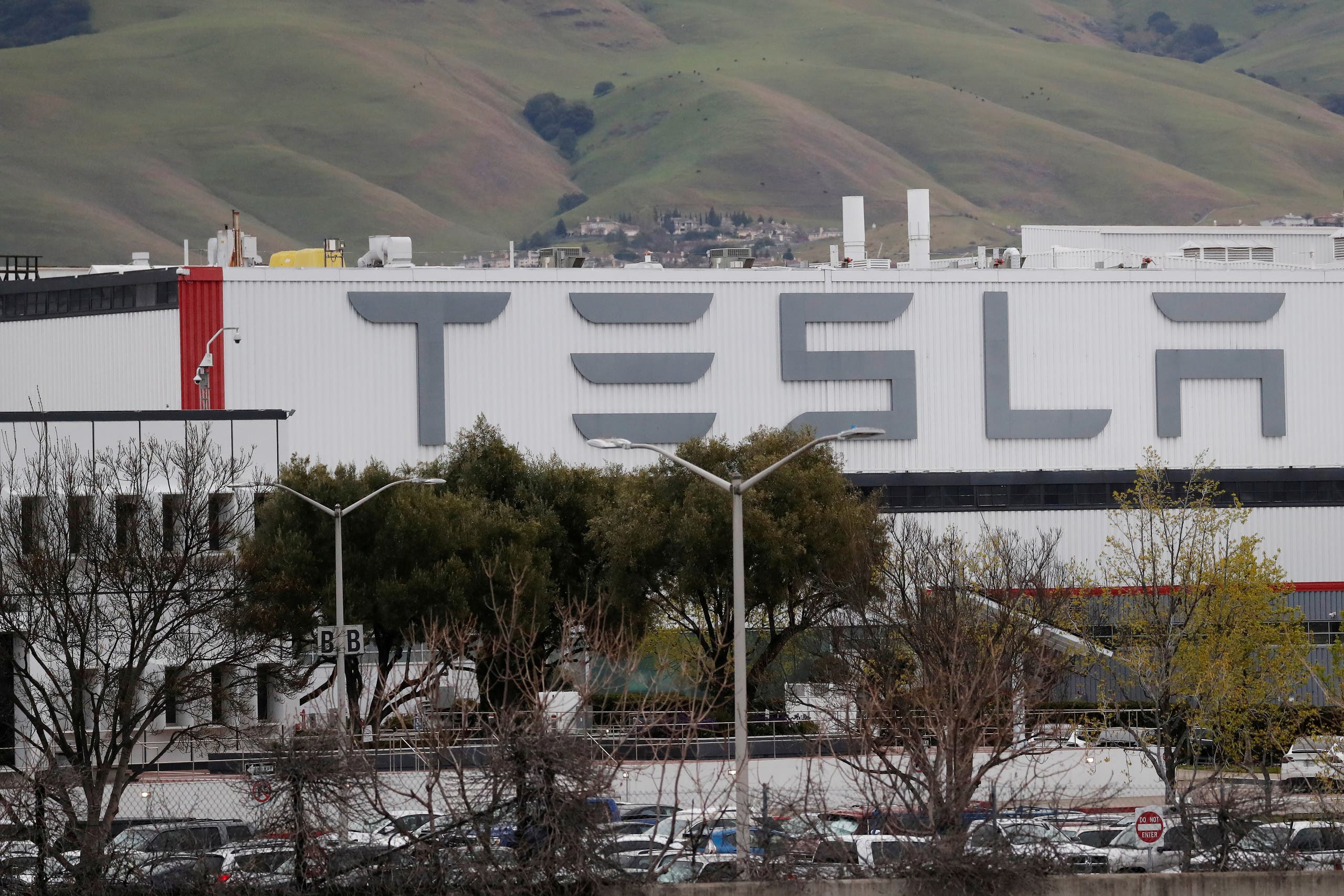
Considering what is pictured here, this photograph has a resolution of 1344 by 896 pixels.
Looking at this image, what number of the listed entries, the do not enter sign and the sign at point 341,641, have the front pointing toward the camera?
2

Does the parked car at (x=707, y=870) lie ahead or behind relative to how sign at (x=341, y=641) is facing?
ahead

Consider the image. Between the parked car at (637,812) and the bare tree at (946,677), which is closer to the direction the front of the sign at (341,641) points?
the parked car

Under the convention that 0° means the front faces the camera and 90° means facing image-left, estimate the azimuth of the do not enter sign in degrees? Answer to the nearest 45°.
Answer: approximately 0°

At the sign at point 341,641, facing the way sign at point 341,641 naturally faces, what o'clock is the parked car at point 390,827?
The parked car is roughly at 12 o'clock from the sign.

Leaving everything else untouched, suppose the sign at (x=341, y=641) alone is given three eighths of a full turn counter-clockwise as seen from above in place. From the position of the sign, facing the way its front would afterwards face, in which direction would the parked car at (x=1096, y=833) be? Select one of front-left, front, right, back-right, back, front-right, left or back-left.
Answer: right

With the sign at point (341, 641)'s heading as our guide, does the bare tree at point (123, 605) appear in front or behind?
in front

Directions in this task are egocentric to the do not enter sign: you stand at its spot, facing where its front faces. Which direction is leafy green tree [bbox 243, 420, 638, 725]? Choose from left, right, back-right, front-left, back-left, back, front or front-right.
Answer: back-right

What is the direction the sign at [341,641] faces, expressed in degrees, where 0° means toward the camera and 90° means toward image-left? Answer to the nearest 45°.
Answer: approximately 0°

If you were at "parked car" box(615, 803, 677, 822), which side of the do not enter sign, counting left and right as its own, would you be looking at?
right

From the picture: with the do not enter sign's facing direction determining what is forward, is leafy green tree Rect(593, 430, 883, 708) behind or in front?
behind

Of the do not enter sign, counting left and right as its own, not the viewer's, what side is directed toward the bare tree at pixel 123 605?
right
